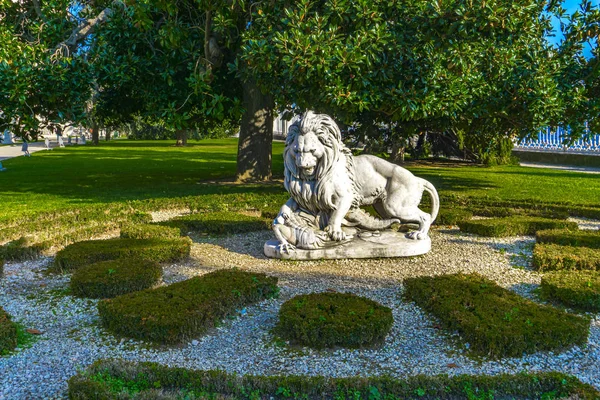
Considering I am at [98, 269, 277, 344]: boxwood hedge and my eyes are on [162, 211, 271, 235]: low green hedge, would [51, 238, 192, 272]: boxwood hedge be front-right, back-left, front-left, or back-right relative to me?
front-left

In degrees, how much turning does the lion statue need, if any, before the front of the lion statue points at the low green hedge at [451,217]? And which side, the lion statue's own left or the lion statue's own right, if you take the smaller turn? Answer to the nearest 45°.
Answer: approximately 180°

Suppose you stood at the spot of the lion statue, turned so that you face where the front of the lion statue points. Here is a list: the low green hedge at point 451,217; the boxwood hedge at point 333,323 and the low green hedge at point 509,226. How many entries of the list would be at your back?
2

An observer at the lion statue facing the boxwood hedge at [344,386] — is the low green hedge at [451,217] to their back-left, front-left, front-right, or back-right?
back-left

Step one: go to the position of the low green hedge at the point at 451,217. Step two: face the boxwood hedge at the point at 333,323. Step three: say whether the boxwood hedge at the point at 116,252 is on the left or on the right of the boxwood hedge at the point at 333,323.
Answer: right

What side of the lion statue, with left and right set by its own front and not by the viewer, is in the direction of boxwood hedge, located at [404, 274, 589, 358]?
left

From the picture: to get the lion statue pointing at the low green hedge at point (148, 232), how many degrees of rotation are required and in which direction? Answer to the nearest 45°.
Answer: approximately 45° to its right

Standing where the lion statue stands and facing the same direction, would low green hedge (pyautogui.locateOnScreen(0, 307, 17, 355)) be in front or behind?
in front

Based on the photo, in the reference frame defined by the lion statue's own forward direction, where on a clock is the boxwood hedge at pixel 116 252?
The boxwood hedge is roughly at 1 o'clock from the lion statue.

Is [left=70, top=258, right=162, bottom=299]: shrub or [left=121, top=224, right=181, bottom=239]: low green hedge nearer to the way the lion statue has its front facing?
the shrub

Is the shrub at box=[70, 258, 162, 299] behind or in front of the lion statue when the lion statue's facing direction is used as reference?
in front

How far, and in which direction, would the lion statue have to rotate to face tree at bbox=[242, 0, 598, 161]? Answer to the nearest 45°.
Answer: approximately 135° to its right

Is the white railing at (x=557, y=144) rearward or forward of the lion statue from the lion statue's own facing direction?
rearward

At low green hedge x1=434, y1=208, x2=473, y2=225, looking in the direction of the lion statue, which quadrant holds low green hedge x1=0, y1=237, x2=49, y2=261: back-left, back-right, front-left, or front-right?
front-right

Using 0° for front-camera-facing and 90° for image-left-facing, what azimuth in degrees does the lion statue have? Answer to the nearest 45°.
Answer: approximately 45°

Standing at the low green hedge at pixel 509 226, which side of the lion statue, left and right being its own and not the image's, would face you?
back

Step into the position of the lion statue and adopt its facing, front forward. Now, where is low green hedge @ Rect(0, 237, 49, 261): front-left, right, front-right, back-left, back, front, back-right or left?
front-right
